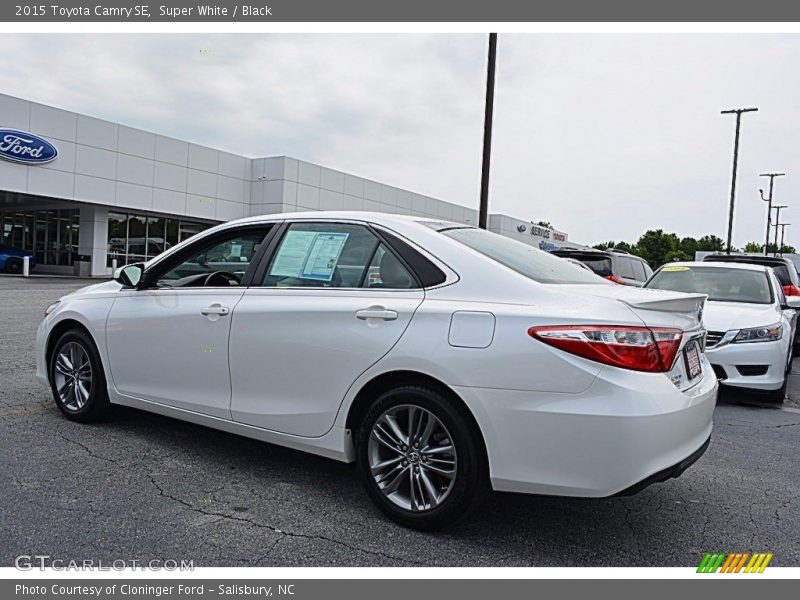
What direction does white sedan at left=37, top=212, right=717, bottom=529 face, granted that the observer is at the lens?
facing away from the viewer and to the left of the viewer

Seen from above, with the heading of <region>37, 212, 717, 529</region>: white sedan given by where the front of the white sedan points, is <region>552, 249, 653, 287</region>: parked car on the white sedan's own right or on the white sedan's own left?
on the white sedan's own right

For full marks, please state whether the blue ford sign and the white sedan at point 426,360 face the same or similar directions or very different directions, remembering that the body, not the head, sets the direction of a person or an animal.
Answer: very different directions

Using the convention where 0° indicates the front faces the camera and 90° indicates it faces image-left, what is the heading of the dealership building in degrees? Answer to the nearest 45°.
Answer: approximately 315°

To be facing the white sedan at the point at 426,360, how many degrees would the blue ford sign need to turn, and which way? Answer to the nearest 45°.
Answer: approximately 45° to its right

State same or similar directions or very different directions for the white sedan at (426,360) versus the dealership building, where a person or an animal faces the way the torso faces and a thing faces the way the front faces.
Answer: very different directions

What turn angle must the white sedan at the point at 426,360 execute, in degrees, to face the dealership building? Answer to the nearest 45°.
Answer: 0° — it already faces it

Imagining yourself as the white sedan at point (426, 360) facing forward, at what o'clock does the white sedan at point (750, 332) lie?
the white sedan at point (750, 332) is roughly at 3 o'clock from the white sedan at point (426, 360).

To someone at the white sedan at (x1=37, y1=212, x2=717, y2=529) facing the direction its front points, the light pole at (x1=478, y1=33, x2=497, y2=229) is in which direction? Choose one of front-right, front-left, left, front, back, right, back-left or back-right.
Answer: front-right
